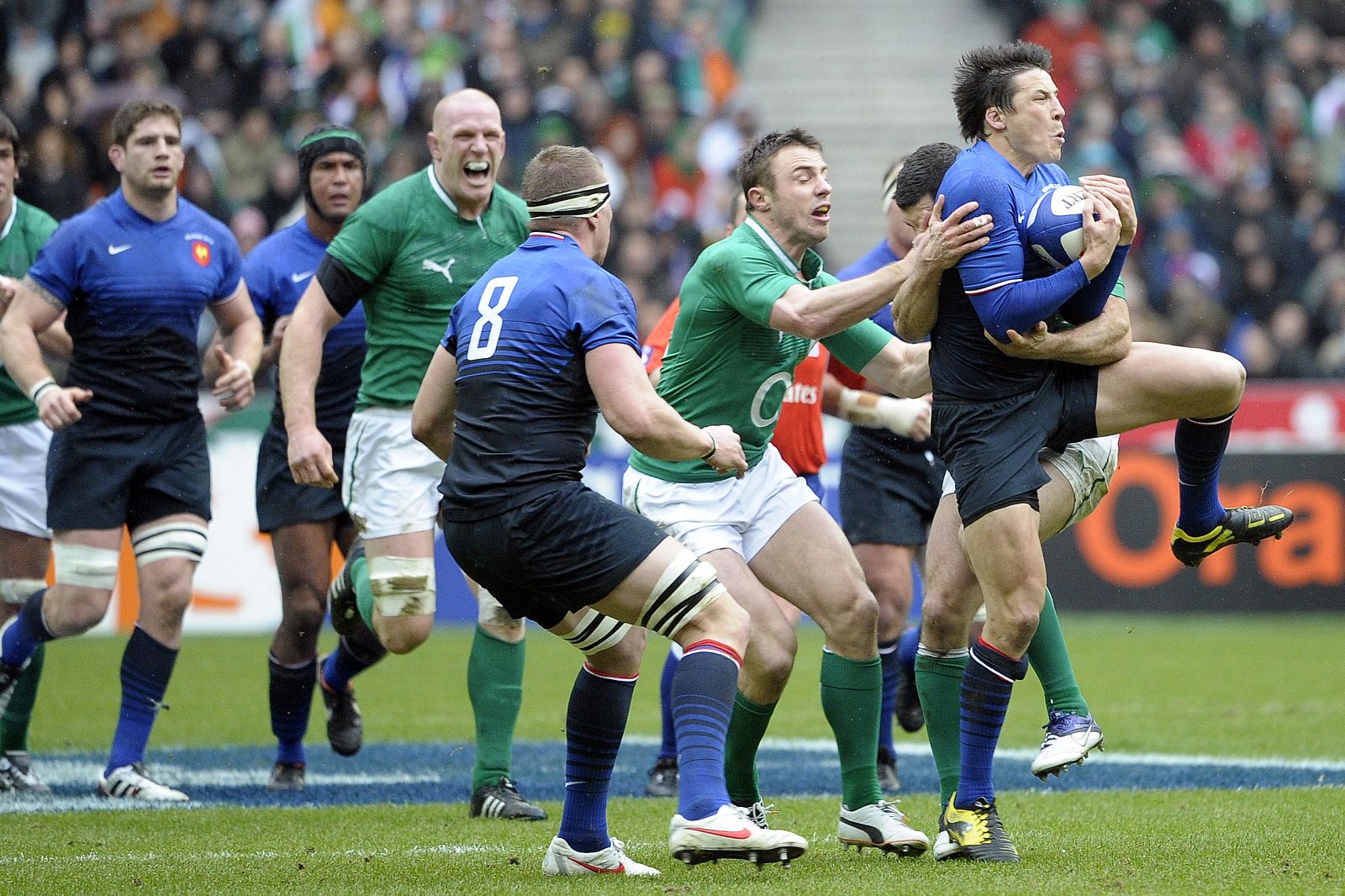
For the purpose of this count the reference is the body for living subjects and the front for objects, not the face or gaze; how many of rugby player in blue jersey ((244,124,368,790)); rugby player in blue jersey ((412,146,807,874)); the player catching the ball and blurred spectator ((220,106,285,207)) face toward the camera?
2

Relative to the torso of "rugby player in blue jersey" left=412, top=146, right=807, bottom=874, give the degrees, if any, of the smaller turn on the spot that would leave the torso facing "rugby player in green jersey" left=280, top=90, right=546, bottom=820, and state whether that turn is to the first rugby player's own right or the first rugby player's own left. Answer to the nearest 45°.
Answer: approximately 45° to the first rugby player's own left

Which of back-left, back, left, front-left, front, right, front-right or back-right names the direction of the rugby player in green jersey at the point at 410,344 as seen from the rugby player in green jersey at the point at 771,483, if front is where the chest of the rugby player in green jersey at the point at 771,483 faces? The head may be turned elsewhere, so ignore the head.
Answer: back

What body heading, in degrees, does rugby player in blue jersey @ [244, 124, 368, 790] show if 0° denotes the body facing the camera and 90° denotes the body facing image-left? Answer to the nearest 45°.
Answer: approximately 0°

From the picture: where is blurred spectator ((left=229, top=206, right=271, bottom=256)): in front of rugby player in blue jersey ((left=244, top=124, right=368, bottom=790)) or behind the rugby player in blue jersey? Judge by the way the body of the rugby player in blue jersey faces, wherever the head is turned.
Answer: behind

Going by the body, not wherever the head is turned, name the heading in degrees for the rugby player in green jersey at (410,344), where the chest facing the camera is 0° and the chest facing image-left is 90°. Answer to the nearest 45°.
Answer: approximately 315°
